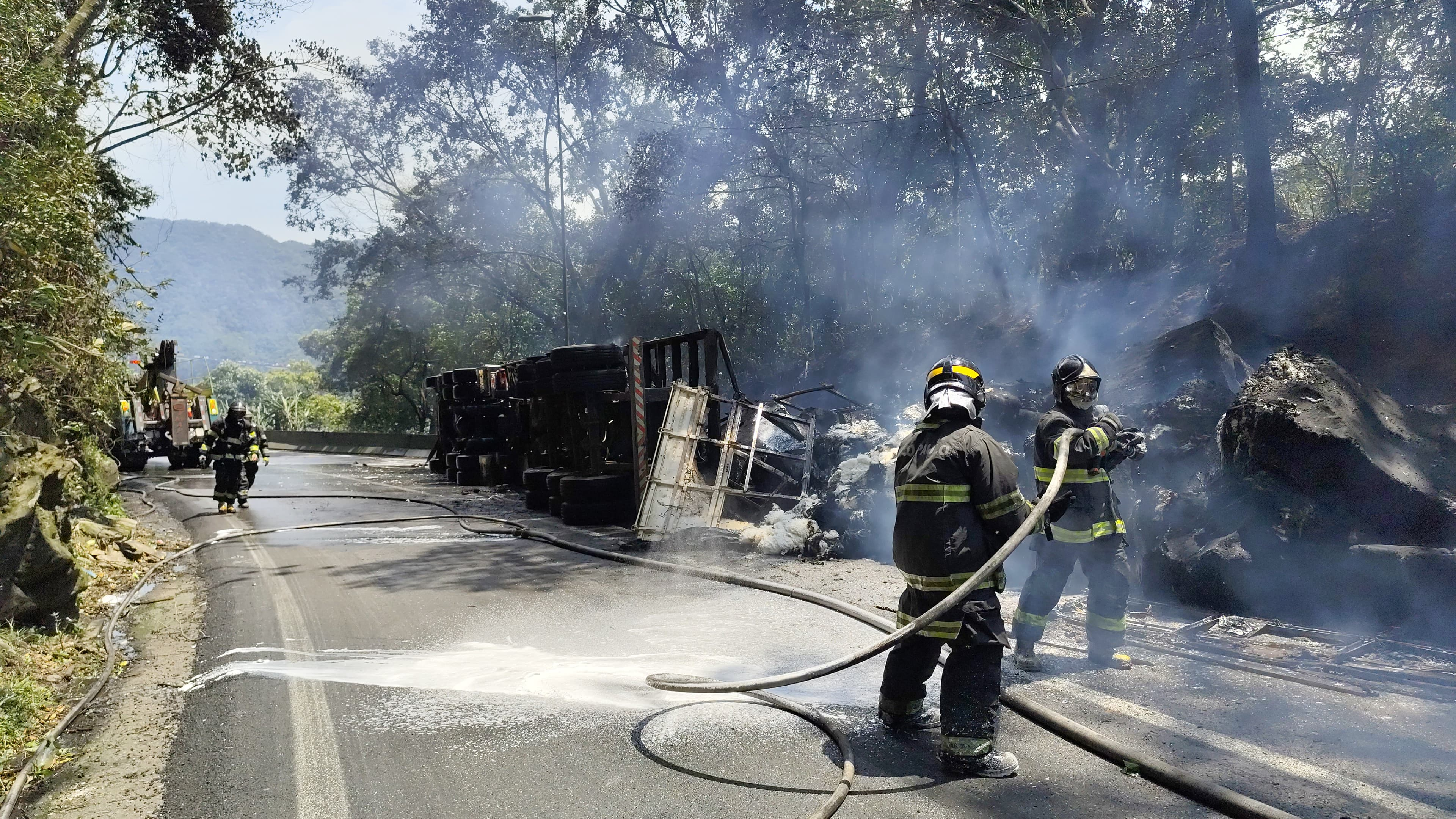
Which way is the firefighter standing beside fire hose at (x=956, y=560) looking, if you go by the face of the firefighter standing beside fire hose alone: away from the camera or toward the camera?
away from the camera

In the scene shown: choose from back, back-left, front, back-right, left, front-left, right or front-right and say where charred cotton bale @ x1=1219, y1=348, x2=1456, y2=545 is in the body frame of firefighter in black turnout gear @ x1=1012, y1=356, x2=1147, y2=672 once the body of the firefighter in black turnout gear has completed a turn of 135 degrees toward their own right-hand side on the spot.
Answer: back-right

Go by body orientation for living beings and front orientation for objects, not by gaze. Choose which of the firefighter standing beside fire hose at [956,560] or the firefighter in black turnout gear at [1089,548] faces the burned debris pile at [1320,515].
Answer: the firefighter standing beside fire hose

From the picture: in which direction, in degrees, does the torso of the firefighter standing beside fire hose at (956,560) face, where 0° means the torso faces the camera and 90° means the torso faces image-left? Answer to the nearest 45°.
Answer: approximately 225°

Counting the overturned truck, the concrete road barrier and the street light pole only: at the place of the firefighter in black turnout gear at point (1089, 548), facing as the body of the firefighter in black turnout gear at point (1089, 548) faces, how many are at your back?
3

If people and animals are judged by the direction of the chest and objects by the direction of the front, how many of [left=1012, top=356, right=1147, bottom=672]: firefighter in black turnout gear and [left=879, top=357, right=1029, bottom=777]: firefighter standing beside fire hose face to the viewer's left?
0

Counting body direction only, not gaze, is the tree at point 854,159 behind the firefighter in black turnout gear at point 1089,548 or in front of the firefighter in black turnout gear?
behind

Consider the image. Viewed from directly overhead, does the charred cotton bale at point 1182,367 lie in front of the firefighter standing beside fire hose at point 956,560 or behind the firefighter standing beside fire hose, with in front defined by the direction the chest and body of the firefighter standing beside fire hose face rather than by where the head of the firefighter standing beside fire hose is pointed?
in front

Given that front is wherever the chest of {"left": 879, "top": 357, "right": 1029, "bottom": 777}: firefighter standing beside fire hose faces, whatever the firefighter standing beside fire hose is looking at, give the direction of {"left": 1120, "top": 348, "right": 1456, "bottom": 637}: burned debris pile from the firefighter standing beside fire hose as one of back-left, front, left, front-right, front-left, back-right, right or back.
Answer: front

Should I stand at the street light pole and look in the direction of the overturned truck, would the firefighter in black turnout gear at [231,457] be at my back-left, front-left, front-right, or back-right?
front-right

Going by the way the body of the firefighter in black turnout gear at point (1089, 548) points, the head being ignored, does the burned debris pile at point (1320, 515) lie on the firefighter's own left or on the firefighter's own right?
on the firefighter's own left
